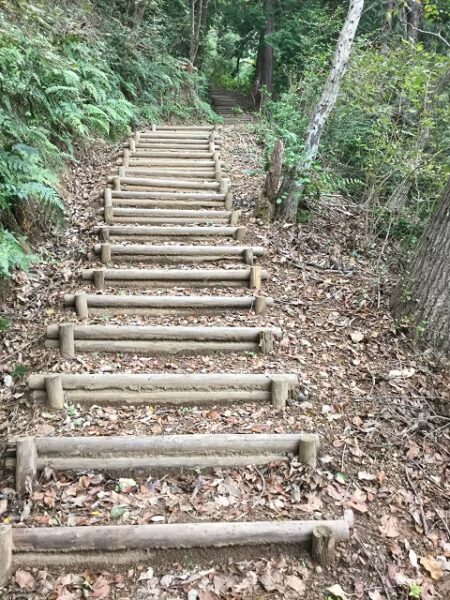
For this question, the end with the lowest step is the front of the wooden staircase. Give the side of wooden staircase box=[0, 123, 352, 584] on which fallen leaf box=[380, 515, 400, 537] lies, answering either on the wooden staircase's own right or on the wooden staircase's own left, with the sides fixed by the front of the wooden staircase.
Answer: on the wooden staircase's own left

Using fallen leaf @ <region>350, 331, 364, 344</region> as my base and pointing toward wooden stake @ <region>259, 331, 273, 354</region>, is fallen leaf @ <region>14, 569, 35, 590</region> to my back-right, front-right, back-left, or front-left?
front-left

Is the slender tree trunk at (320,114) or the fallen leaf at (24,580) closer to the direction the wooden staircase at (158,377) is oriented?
the fallen leaf

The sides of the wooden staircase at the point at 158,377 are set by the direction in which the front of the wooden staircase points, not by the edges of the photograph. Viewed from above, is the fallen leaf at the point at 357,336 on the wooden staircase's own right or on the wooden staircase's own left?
on the wooden staircase's own left

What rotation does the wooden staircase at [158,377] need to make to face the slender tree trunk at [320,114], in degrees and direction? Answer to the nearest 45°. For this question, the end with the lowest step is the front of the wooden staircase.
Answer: approximately 135° to its left

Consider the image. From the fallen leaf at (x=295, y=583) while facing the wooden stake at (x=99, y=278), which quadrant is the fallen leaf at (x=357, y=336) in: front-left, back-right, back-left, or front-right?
front-right

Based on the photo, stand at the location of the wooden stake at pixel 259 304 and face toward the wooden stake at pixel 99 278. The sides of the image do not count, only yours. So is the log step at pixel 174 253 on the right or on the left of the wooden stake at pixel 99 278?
right

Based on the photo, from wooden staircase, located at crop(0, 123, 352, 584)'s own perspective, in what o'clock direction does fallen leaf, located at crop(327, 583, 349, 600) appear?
The fallen leaf is roughly at 11 o'clock from the wooden staircase.

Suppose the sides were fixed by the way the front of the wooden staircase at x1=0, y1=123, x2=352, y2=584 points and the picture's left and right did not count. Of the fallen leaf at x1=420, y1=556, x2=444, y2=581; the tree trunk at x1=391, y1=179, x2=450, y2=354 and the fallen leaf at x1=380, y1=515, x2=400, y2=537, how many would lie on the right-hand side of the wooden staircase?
0

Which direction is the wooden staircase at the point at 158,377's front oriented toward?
toward the camera

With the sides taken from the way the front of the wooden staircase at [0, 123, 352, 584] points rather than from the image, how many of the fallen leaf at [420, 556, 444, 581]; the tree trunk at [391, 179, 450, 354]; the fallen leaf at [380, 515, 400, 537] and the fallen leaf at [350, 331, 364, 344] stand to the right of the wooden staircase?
0

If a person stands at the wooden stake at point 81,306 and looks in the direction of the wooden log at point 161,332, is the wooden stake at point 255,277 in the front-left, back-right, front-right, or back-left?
front-left

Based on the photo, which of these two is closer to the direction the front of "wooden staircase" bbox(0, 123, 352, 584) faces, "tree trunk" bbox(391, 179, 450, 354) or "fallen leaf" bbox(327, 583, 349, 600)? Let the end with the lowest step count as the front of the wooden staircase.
the fallen leaf

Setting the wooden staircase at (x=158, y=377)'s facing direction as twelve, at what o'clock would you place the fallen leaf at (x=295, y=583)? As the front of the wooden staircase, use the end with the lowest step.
The fallen leaf is roughly at 11 o'clock from the wooden staircase.

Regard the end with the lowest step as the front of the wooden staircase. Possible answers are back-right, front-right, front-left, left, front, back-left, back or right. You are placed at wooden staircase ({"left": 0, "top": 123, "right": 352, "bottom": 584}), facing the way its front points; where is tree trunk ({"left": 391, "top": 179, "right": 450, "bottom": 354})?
left

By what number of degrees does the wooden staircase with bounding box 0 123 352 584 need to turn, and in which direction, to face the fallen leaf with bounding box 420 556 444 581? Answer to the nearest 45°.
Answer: approximately 45° to its left
